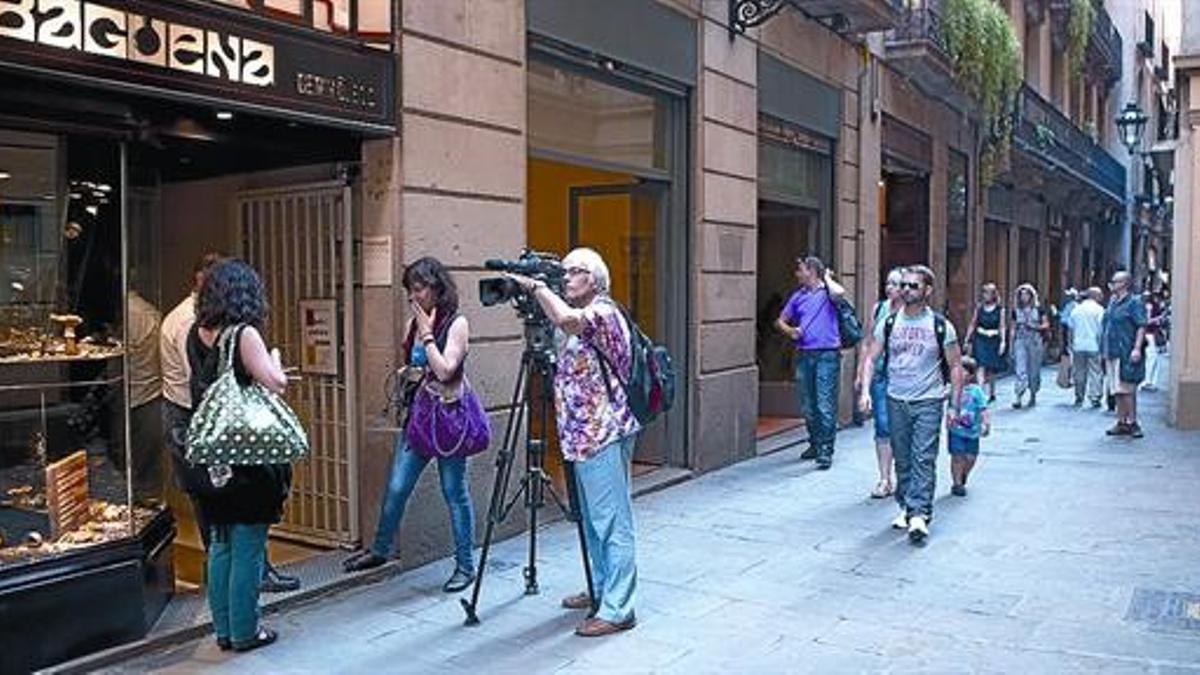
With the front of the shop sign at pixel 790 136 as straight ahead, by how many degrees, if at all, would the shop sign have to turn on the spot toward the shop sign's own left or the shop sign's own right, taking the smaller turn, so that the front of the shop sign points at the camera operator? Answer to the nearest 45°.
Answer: approximately 45° to the shop sign's own right

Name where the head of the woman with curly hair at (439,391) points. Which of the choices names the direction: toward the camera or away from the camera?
toward the camera

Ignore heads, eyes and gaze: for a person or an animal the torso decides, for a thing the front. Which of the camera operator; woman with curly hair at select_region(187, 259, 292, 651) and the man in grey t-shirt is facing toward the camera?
the man in grey t-shirt

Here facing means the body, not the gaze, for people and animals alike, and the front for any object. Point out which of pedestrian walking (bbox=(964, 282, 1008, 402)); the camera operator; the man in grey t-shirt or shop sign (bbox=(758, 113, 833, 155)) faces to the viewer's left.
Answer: the camera operator

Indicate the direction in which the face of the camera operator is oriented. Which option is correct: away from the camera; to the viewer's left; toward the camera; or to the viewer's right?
to the viewer's left

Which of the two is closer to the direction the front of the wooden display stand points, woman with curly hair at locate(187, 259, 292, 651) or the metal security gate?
the woman with curly hair

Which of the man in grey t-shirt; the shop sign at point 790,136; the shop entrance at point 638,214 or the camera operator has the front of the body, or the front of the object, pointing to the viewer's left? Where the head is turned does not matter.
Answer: the camera operator

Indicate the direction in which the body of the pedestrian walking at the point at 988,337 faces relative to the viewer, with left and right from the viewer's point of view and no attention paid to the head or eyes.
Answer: facing the viewer

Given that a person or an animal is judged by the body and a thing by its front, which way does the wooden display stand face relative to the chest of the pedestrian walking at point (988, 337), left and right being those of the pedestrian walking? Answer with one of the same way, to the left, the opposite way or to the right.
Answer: to the left

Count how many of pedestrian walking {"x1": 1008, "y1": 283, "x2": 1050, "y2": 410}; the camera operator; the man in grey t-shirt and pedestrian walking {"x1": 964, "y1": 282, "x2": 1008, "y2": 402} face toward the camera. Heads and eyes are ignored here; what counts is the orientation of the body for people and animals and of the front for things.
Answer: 3

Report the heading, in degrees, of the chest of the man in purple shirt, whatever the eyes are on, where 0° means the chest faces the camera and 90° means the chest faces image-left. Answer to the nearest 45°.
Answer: approximately 45°

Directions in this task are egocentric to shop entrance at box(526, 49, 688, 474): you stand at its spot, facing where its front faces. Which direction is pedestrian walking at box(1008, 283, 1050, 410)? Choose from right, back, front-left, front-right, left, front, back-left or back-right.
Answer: left

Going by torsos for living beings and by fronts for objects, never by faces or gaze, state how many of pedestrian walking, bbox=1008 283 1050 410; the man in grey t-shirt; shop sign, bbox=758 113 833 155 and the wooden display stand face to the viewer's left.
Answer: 0

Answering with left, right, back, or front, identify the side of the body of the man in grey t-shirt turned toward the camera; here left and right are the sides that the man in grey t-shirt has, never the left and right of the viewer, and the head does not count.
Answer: front

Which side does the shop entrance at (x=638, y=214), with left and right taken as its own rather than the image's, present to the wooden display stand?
right

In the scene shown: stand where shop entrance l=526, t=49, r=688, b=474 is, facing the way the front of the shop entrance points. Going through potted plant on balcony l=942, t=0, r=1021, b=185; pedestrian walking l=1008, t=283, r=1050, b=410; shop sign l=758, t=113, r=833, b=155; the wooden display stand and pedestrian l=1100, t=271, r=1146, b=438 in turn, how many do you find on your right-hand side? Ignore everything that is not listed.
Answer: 1

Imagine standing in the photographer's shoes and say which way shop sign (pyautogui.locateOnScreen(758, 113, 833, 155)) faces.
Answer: facing the viewer and to the right of the viewer

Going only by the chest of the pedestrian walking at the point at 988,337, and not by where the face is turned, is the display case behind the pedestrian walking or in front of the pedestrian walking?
in front

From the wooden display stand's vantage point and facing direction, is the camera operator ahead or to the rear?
ahead

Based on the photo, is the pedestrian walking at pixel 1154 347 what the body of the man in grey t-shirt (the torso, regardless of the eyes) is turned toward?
no

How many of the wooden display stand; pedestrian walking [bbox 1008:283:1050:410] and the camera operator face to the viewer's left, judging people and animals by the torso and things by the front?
1
